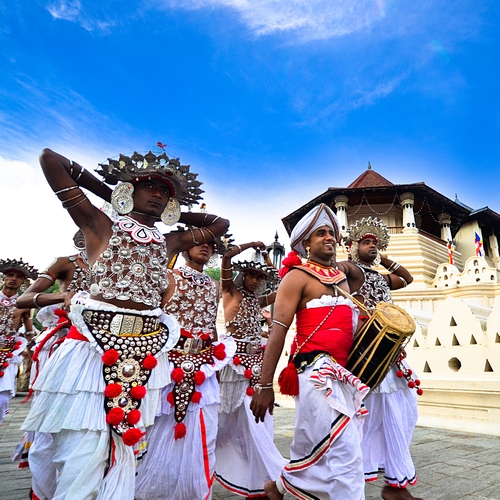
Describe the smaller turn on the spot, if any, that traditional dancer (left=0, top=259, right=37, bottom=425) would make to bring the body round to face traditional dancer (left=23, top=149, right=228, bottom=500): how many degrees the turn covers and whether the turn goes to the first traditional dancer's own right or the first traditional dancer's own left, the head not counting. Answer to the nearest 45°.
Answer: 0° — they already face them

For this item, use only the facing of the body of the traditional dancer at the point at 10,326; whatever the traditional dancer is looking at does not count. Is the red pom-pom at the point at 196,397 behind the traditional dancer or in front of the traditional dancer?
in front

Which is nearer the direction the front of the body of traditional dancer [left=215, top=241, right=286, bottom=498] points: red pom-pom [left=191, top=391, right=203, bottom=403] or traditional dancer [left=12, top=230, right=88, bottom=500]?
the red pom-pom

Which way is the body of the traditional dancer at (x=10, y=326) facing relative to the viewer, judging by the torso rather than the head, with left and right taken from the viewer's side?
facing the viewer

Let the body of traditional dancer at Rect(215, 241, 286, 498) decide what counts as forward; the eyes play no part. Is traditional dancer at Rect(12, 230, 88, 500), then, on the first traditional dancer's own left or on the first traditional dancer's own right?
on the first traditional dancer's own right

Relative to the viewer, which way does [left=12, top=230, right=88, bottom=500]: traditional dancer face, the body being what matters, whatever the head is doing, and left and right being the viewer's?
facing the viewer and to the right of the viewer

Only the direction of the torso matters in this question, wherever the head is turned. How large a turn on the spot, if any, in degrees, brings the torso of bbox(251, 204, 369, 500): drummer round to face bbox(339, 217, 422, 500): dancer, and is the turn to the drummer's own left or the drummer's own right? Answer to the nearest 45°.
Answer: approximately 90° to the drummer's own left

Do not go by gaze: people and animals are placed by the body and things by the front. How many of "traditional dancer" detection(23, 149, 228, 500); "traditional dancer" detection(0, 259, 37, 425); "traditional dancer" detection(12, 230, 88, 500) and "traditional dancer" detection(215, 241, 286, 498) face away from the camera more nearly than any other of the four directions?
0

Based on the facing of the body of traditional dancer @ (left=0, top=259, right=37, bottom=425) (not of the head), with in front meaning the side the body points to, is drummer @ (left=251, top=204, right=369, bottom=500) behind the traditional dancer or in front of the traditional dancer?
in front
